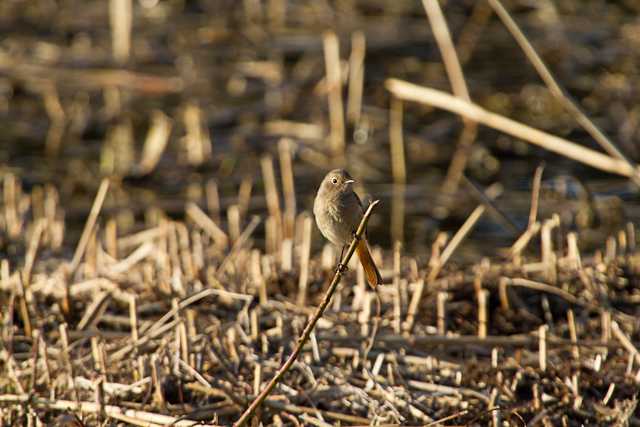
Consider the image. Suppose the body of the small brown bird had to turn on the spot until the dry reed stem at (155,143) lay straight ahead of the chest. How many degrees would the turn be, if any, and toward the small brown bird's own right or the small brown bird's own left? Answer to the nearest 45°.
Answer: approximately 135° to the small brown bird's own right

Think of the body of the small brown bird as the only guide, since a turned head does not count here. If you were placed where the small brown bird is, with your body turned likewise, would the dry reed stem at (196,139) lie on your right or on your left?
on your right

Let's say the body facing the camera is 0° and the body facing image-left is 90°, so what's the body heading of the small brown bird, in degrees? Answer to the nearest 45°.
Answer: approximately 45°

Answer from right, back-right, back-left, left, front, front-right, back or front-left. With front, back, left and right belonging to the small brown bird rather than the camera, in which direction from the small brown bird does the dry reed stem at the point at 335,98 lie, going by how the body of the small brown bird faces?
back-right

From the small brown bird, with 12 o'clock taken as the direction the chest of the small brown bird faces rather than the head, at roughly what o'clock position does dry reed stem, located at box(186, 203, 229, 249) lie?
The dry reed stem is roughly at 4 o'clock from the small brown bird.

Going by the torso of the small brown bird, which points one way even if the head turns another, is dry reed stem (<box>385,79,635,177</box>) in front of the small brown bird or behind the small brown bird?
behind

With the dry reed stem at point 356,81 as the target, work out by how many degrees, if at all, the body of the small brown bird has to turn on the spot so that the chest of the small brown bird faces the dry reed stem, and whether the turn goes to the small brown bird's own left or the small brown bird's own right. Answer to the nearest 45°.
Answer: approximately 135° to the small brown bird's own right

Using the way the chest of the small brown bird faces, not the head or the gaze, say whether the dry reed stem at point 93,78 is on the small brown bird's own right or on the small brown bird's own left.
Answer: on the small brown bird's own right
